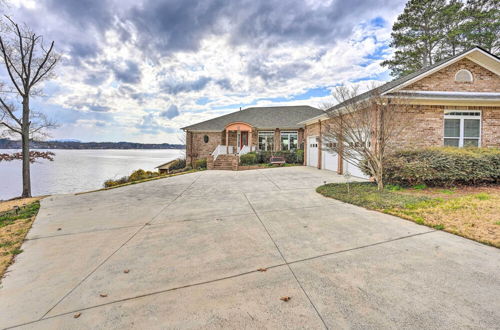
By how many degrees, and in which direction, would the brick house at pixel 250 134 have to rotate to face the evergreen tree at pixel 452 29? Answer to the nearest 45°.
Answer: approximately 90° to its left

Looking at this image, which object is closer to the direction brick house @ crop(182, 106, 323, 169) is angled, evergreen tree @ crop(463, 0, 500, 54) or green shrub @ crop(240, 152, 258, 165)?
the green shrub

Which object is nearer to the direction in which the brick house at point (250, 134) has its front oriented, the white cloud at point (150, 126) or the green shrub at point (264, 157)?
the green shrub

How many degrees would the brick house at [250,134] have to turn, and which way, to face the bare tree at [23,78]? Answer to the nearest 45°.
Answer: approximately 45° to its right

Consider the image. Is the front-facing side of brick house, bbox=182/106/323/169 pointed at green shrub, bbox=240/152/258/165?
yes

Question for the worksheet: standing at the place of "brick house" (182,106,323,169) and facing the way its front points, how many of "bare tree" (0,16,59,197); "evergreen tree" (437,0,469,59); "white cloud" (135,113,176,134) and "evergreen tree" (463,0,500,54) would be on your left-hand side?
2

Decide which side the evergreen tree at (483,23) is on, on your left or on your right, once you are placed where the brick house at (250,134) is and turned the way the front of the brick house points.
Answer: on your left

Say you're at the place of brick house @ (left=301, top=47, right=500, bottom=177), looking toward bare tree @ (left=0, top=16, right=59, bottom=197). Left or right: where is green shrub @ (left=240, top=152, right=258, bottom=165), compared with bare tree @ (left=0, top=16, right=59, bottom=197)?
right

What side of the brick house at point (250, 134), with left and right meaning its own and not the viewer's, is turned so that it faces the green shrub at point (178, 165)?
right

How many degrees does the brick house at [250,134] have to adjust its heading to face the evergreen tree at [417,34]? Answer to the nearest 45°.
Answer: approximately 90° to its left

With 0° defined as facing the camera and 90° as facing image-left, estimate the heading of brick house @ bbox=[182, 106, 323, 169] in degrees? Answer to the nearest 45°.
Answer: approximately 0°
